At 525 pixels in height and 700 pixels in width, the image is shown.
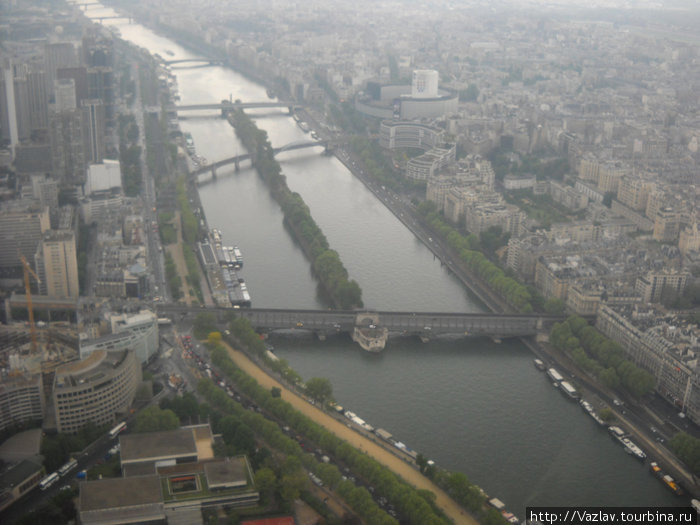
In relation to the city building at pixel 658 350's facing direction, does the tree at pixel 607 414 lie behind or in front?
in front

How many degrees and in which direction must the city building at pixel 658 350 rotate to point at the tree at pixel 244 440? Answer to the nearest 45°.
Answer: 0° — it already faces it

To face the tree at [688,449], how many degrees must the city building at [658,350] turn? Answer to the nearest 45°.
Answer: approximately 45° to its left

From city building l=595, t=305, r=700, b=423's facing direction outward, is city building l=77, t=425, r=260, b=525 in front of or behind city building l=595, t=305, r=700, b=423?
in front

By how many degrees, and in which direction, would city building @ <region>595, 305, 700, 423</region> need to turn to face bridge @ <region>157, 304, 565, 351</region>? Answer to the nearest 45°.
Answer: approximately 45° to its right

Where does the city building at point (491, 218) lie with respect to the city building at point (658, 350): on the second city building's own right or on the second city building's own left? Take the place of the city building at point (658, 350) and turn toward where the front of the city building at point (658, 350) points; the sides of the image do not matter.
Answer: on the second city building's own right

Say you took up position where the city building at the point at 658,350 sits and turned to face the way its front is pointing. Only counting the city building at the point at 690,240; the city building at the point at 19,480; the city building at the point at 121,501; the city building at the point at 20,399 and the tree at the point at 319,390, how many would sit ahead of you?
4

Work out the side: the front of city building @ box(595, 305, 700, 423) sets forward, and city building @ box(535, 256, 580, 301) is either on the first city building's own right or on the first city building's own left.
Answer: on the first city building's own right

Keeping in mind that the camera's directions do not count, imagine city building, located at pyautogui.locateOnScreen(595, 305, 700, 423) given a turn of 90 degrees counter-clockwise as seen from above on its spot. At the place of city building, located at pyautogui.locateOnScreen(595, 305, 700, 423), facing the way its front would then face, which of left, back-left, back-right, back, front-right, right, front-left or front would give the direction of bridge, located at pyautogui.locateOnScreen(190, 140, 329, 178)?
back

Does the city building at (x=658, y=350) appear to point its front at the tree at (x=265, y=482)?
yes

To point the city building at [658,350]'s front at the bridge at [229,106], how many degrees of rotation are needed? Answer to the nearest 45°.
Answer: approximately 90° to its right

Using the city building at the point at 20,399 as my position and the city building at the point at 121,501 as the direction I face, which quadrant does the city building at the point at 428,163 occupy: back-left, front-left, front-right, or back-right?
back-left

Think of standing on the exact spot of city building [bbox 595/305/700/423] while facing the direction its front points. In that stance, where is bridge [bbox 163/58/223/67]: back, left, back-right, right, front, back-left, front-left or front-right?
right

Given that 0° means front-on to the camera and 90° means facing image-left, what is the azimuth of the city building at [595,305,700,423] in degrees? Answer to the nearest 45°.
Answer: approximately 45°

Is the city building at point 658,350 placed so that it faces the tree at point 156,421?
yes

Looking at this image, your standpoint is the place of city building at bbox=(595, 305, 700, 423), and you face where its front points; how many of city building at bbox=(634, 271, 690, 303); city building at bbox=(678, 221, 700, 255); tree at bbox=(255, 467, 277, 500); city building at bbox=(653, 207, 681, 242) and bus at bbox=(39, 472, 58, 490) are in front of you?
2

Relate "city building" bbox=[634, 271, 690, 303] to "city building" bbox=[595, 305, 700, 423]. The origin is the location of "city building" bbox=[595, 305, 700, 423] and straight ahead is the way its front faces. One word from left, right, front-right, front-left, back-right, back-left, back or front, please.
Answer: back-right

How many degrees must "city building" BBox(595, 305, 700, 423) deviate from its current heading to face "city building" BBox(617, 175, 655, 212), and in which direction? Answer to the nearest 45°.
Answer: approximately 135° to its right
